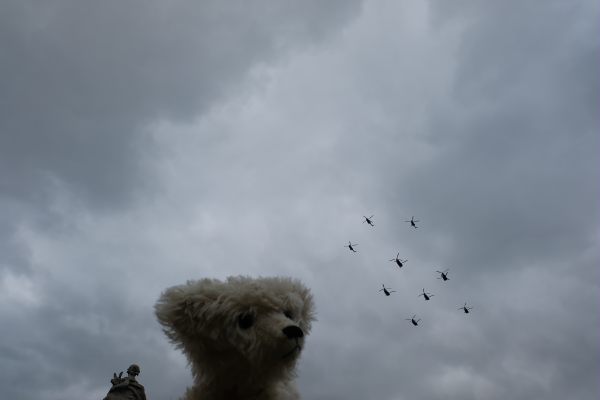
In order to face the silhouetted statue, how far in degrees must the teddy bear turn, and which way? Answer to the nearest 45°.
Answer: approximately 180°

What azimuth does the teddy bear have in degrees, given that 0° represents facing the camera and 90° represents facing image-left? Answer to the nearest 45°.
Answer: approximately 315°
